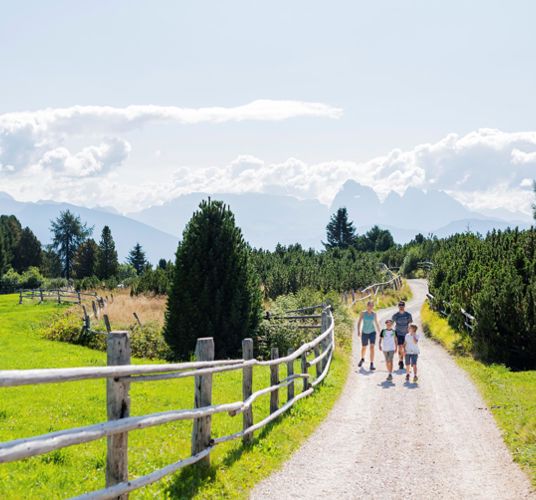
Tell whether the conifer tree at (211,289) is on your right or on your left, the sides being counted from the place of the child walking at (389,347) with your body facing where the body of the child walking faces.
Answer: on your right

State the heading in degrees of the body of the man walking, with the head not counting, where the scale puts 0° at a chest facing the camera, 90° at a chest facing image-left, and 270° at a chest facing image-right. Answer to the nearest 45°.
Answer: approximately 0°

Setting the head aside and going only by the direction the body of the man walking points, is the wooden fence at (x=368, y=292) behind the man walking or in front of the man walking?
behind

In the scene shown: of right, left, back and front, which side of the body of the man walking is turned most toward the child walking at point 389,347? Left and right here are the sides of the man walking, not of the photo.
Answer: front

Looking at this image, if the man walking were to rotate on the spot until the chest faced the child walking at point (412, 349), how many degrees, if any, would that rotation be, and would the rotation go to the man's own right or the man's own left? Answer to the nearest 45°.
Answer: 0° — they already face them

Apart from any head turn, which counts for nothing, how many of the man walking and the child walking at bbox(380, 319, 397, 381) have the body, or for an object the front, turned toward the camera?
2

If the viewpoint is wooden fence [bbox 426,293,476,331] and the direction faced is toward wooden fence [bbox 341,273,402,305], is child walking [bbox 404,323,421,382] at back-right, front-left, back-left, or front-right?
back-left

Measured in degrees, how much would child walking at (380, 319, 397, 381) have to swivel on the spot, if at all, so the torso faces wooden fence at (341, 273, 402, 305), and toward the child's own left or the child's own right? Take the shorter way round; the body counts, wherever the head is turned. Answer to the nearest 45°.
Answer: approximately 180°

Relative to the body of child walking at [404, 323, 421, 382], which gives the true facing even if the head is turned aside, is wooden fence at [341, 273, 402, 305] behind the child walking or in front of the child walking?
behind

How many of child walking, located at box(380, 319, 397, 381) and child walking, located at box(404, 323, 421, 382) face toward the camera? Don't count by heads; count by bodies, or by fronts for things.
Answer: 2

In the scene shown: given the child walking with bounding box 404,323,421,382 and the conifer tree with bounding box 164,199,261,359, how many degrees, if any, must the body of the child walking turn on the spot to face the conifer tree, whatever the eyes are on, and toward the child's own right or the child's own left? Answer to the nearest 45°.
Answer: approximately 135° to the child's own right
